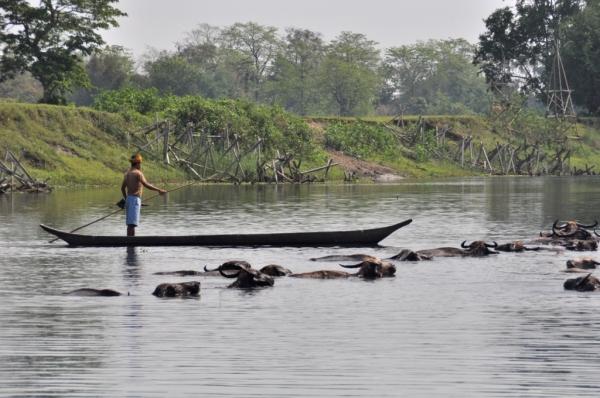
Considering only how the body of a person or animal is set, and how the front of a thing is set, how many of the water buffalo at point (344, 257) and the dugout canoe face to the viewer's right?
2

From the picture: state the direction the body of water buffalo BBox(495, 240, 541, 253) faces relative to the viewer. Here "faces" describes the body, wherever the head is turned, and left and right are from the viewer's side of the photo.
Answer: facing to the right of the viewer

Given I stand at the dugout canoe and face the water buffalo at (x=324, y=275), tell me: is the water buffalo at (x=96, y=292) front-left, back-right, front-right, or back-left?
front-right

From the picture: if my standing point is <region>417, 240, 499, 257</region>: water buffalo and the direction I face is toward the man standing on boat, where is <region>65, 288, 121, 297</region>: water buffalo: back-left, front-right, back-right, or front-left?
front-left

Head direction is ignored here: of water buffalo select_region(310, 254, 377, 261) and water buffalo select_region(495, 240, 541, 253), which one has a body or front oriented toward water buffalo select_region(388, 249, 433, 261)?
water buffalo select_region(310, 254, 377, 261)

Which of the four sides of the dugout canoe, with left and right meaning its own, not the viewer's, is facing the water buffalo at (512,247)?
front

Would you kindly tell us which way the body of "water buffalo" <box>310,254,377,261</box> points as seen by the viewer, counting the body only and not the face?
to the viewer's right

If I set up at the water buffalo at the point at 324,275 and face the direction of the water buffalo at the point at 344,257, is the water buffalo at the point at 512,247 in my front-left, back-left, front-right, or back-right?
front-right

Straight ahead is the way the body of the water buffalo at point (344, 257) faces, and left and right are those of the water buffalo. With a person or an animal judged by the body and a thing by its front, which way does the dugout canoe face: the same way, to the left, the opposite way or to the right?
the same way

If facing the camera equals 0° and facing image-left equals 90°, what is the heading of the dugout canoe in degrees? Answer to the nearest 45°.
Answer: approximately 270°

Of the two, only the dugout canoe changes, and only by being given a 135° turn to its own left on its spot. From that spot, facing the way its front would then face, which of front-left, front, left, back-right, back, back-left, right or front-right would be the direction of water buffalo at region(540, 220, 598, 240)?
back-right

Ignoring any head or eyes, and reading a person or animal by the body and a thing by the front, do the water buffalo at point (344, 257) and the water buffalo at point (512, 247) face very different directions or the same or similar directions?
same or similar directions
